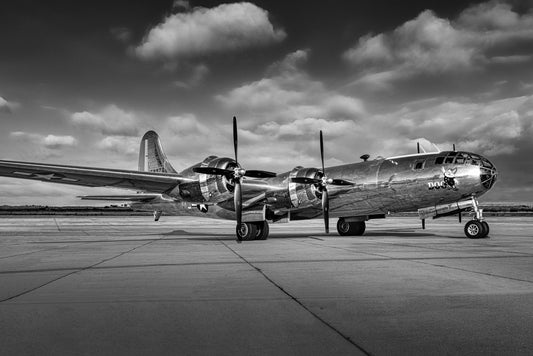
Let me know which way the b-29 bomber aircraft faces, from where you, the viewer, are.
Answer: facing the viewer and to the right of the viewer
